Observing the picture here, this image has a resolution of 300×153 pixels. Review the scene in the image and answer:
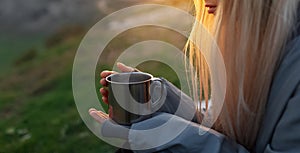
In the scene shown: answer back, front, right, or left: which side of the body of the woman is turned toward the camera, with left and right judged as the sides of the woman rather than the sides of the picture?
left
